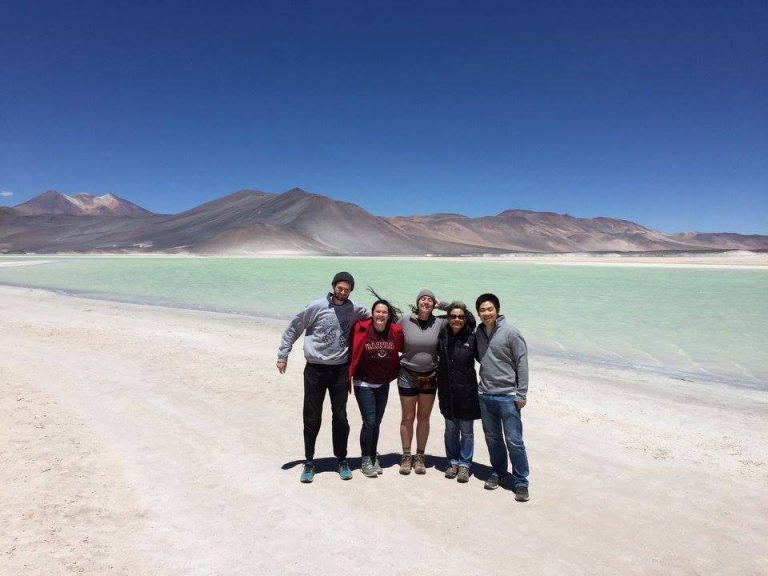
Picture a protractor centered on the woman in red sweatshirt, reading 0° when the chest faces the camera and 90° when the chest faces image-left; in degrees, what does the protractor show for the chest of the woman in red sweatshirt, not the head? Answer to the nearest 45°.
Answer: approximately 0°

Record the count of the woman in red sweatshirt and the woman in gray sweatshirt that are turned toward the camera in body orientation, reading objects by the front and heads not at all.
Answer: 2
